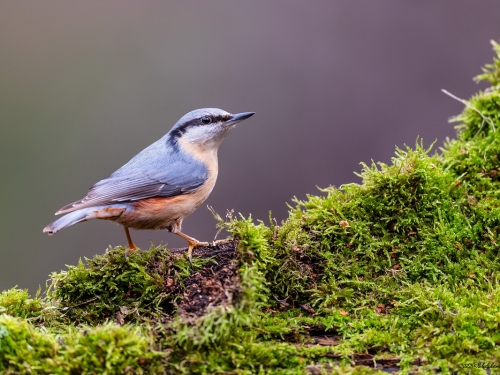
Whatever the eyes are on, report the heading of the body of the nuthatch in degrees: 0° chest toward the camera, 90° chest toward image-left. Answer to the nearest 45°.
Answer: approximately 270°

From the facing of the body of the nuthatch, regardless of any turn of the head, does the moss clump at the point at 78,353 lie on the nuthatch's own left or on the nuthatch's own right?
on the nuthatch's own right
